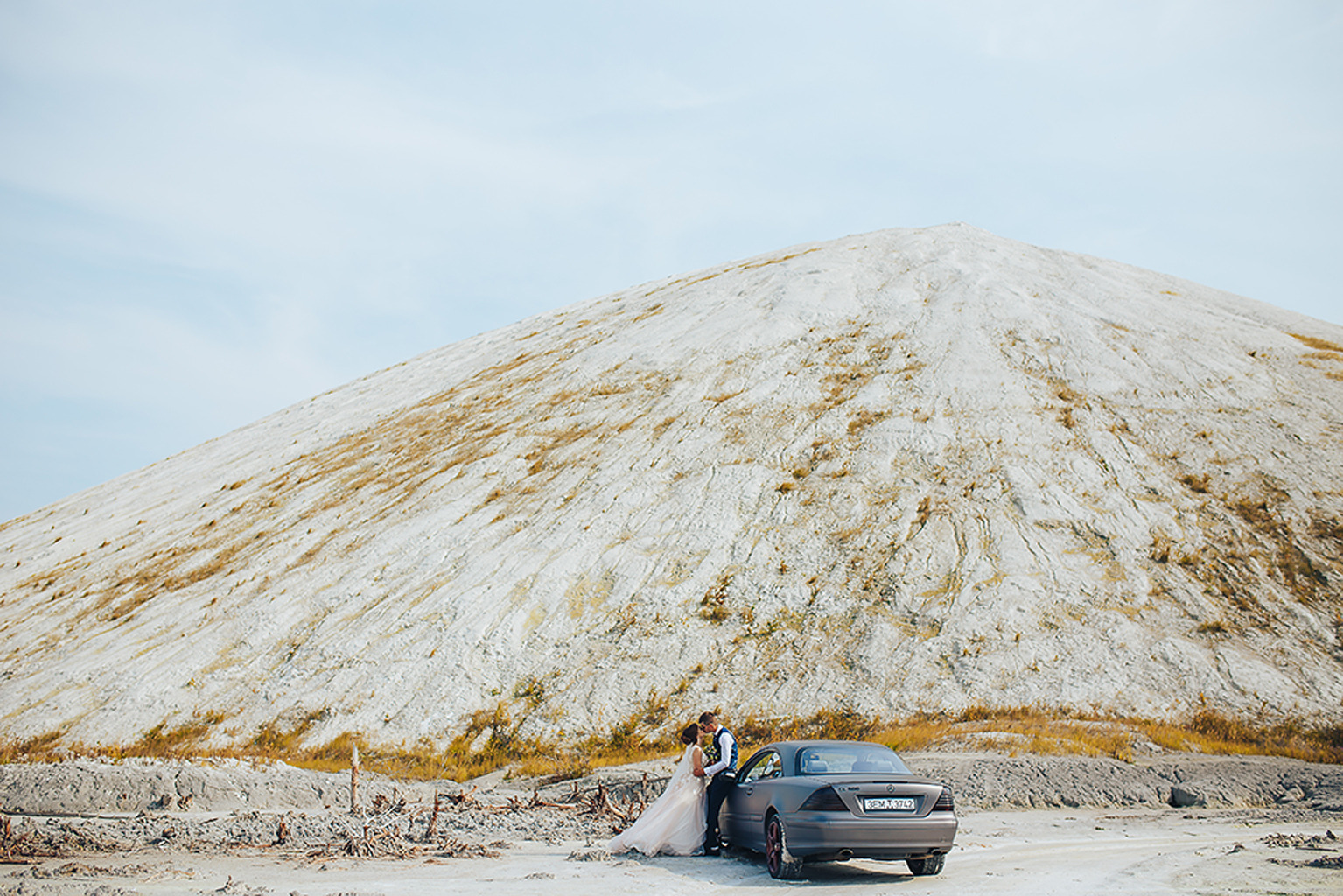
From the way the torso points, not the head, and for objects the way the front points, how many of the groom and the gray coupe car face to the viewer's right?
0

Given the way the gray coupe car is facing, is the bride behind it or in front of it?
in front

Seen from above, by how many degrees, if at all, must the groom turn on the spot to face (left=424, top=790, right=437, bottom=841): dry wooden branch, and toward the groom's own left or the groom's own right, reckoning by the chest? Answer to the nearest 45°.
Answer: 0° — they already face it

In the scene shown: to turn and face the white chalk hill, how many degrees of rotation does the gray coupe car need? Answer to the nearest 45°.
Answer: approximately 45° to its right

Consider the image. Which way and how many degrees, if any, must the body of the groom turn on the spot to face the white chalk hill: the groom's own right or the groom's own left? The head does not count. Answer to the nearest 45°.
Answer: approximately 90° to the groom's own right

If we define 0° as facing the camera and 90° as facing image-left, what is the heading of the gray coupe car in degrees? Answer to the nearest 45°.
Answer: approximately 135°

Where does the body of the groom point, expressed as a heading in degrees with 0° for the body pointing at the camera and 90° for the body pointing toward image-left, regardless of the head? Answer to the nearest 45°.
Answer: approximately 90°

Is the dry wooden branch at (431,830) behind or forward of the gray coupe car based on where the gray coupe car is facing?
forward

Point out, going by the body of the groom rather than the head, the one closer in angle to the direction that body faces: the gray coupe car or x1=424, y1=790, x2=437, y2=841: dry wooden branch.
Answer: the dry wooden branch
